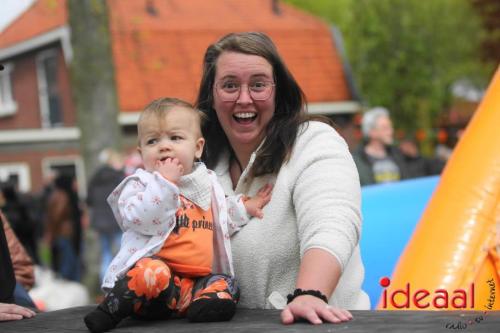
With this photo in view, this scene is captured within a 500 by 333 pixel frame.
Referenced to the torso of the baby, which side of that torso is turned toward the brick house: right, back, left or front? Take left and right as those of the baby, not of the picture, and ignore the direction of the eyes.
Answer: back

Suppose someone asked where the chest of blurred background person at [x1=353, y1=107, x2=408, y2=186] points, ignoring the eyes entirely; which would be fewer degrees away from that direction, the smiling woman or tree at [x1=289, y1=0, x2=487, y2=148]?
the smiling woman

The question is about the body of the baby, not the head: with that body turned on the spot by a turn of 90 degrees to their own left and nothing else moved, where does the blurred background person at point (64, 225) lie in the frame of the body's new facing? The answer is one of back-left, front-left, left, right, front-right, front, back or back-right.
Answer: left

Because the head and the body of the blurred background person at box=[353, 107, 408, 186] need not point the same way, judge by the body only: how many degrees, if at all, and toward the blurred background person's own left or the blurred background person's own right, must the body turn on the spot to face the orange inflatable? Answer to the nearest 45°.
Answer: approximately 45° to the blurred background person's own right

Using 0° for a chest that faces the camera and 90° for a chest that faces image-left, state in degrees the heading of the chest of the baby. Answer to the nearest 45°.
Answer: approximately 0°

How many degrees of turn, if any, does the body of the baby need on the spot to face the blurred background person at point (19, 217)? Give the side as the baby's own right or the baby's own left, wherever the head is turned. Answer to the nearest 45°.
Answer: approximately 180°

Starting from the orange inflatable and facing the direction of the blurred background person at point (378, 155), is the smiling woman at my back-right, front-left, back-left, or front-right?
back-left

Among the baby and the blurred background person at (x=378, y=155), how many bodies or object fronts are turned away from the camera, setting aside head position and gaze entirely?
0

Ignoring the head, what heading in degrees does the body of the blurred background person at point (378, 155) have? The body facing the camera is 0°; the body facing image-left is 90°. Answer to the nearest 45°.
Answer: approximately 315°
